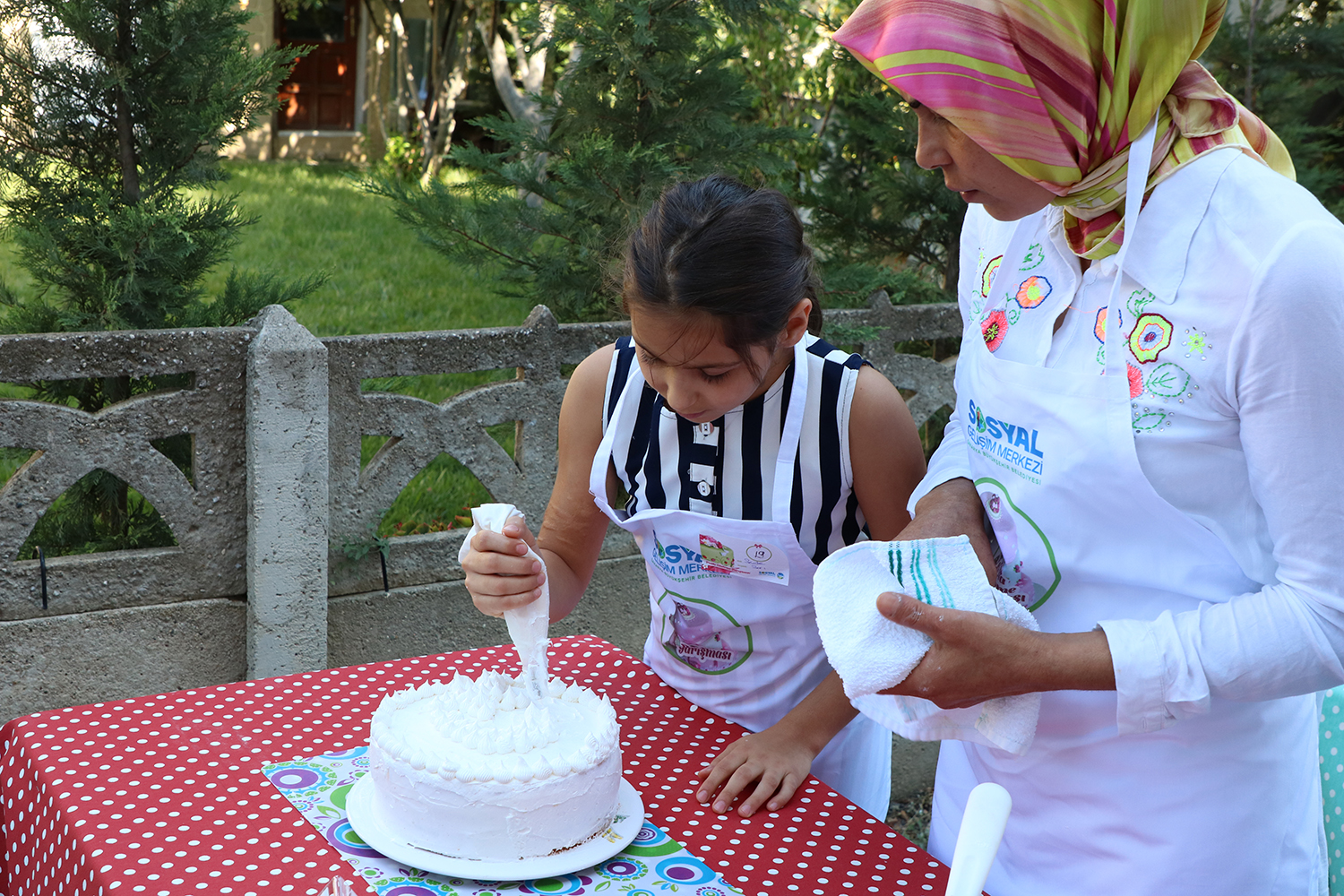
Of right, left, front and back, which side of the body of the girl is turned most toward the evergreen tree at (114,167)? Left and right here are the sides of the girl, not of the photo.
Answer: right

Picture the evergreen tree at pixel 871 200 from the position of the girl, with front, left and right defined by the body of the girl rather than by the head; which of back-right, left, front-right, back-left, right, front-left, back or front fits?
back-right

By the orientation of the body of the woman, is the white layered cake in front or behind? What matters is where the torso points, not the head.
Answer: in front

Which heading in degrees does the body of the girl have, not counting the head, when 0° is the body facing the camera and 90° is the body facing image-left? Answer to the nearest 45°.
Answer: approximately 45°

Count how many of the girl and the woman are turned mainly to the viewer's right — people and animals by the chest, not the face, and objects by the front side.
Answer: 0

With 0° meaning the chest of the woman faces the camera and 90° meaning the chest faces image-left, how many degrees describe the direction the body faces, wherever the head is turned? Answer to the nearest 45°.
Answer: approximately 45°

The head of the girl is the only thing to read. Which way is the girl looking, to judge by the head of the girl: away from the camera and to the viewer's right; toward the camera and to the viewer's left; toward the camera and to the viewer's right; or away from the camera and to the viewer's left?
toward the camera and to the viewer's left

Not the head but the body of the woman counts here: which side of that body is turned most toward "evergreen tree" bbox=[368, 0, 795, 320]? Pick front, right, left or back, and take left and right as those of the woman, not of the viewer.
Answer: right

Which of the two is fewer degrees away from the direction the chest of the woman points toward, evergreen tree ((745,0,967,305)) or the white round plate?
the white round plate

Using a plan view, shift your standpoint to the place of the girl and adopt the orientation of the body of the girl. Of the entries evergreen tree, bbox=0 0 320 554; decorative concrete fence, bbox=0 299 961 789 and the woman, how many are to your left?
1
